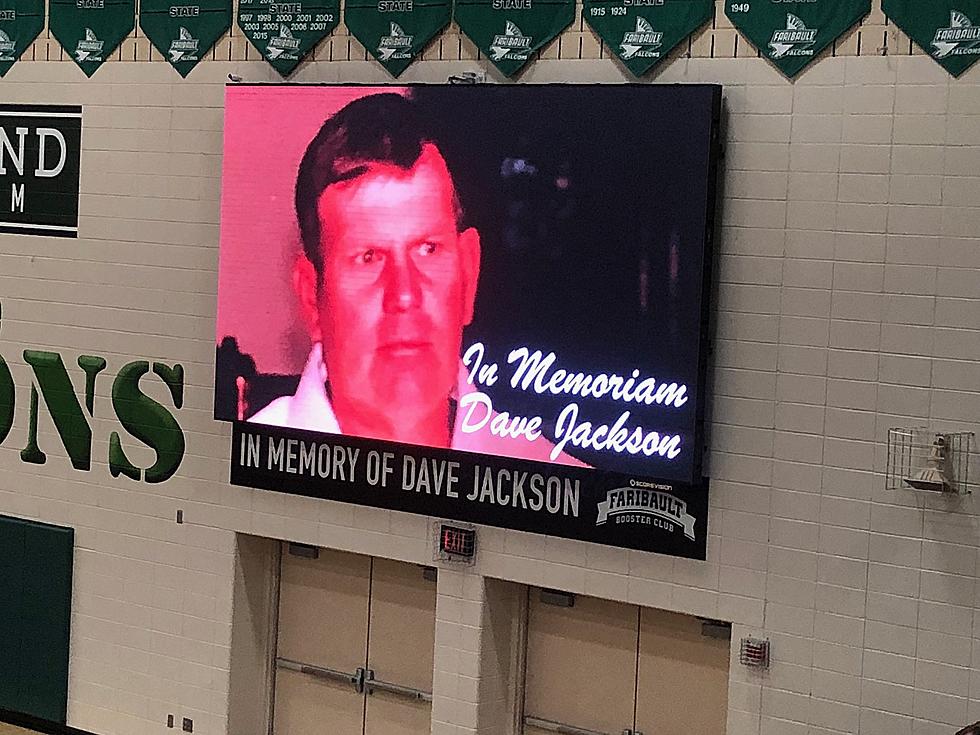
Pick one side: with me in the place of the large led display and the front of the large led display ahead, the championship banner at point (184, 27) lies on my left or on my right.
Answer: on my right

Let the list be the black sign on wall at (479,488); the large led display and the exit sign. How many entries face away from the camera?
0

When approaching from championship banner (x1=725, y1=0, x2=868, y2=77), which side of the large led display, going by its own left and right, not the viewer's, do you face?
left

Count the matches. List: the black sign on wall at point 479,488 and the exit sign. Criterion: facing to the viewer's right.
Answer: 0

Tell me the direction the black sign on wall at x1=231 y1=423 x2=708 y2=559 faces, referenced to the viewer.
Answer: facing the viewer and to the left of the viewer

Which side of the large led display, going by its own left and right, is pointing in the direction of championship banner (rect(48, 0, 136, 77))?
right
